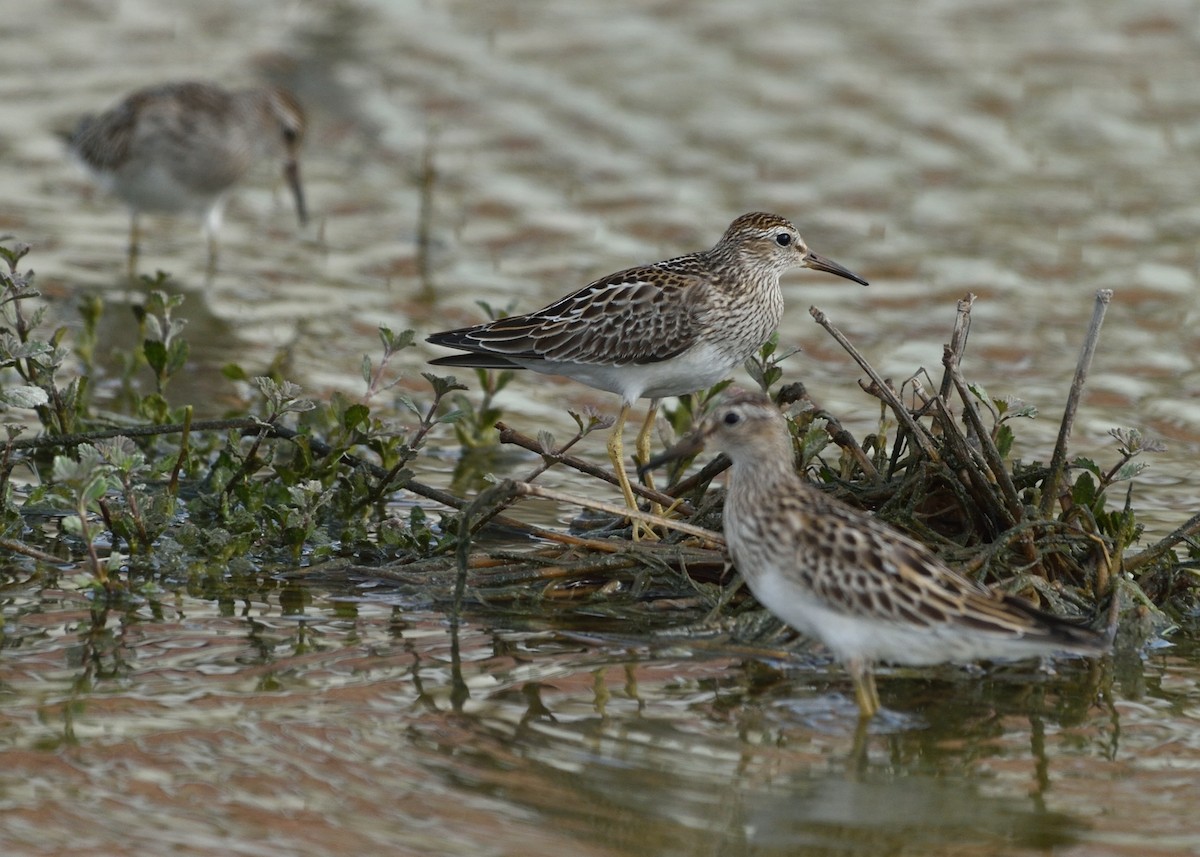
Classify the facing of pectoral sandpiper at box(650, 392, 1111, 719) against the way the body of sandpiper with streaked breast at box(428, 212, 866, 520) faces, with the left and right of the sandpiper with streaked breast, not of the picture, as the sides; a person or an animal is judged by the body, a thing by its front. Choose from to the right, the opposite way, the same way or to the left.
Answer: the opposite way

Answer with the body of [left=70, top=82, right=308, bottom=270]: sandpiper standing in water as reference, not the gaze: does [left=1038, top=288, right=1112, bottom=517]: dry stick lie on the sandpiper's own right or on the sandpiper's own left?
on the sandpiper's own right

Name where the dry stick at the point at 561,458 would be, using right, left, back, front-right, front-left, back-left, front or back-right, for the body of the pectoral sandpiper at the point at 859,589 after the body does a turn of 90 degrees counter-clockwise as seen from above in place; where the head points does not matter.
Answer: back-right

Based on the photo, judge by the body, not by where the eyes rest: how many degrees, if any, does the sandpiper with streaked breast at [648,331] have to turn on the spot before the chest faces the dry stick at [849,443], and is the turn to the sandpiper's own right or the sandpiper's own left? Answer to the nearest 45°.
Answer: approximately 45° to the sandpiper's own right

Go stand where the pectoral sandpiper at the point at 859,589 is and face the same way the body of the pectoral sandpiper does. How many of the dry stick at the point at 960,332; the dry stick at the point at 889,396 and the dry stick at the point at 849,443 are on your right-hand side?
3

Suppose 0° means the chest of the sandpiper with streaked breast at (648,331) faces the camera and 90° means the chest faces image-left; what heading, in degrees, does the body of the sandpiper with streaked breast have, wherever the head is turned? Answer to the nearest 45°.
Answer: approximately 270°

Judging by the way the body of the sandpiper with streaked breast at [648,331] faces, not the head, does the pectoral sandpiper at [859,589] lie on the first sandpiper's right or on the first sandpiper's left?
on the first sandpiper's right

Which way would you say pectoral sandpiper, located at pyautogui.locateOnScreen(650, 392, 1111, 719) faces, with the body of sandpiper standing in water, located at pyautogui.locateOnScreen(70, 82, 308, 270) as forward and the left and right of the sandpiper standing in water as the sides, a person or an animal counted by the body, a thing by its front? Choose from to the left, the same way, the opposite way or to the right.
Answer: the opposite way

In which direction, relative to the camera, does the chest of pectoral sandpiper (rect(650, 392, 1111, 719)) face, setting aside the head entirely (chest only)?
to the viewer's left

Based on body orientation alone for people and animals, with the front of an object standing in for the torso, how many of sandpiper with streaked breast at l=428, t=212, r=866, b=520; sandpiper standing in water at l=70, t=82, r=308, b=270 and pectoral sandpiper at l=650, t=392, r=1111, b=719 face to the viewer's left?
1

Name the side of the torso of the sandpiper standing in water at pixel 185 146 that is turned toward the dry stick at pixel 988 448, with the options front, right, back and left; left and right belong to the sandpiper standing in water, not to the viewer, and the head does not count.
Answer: right

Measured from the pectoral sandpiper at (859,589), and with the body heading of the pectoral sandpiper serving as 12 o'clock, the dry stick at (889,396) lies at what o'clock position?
The dry stick is roughly at 3 o'clock from the pectoral sandpiper.

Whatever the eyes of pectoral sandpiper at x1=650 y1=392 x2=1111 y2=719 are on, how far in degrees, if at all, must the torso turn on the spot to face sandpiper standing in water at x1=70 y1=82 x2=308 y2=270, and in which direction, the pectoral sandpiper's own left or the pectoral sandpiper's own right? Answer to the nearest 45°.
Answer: approximately 45° to the pectoral sandpiper's own right

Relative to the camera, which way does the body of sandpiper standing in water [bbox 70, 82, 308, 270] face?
to the viewer's right

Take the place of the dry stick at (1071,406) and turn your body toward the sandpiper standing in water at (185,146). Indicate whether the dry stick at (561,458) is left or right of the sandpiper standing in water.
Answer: left
